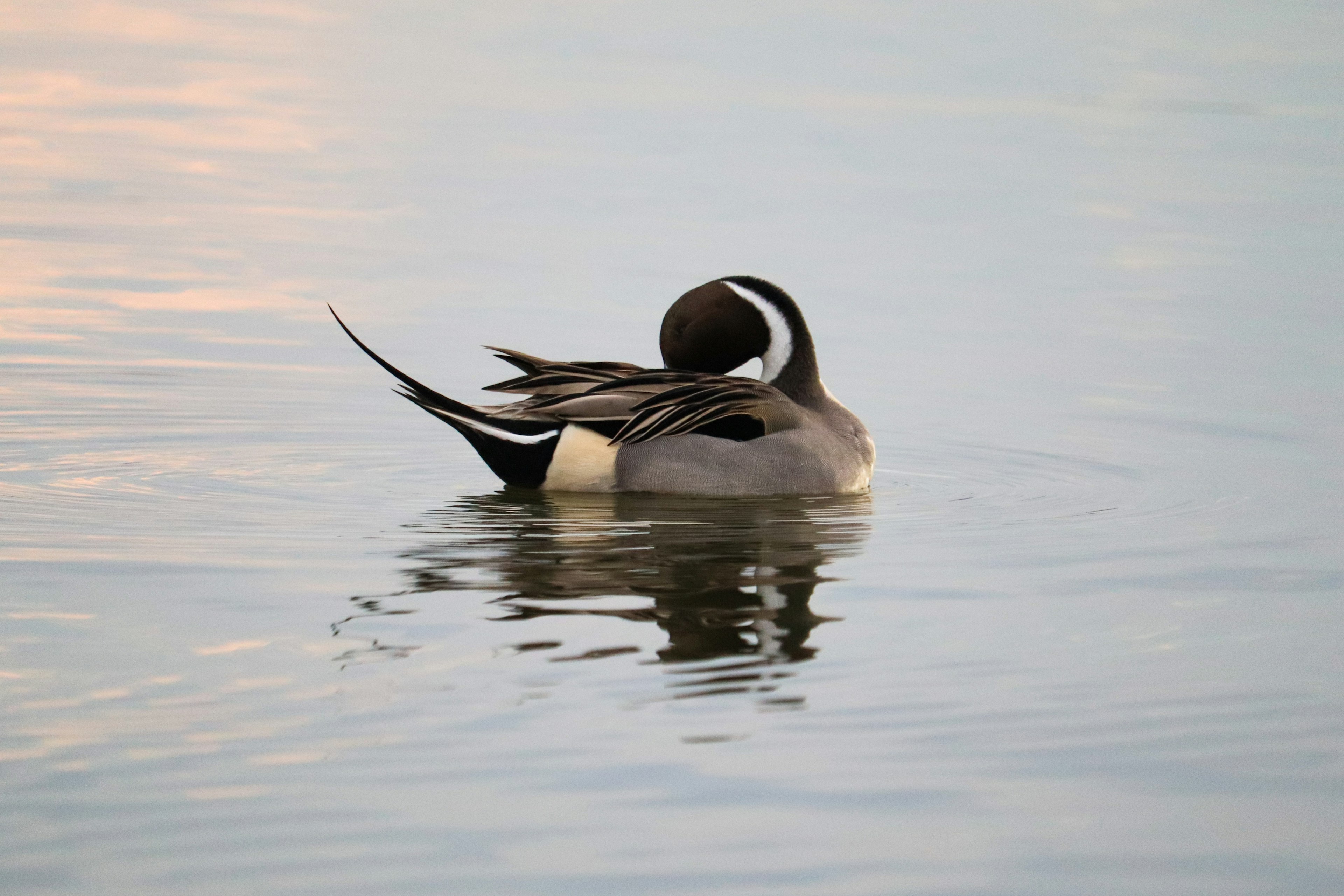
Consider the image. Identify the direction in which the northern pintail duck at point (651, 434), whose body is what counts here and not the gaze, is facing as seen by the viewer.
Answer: to the viewer's right
